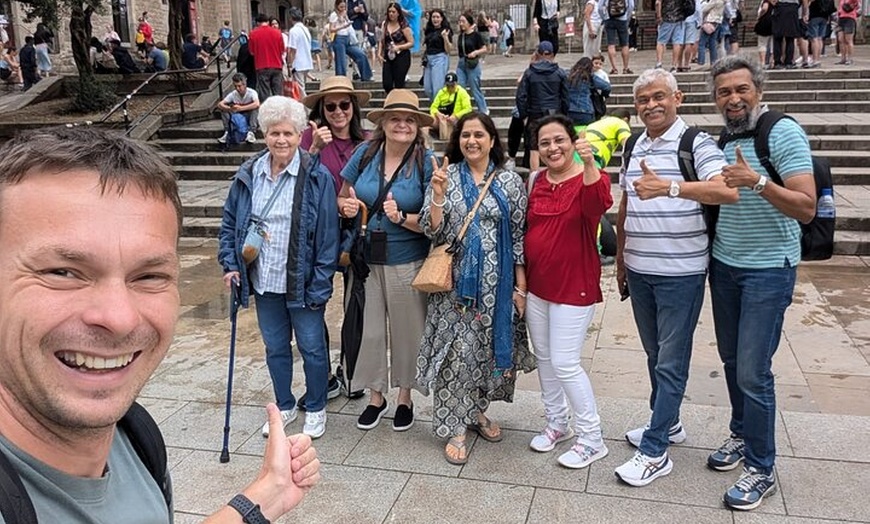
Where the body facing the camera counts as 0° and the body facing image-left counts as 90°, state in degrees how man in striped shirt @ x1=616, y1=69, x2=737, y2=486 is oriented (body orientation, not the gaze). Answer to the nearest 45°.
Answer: approximately 45°

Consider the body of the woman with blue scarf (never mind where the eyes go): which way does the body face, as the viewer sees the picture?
toward the camera

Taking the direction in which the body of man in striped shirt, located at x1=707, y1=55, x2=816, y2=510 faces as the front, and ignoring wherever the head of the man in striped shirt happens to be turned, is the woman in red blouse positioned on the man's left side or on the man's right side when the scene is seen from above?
on the man's right side

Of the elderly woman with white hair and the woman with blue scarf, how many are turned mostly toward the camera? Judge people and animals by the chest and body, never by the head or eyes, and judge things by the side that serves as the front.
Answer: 2

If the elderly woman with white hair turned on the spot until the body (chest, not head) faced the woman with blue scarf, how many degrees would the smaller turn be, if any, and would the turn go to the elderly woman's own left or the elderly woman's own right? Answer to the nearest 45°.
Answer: approximately 45° to the elderly woman's own left

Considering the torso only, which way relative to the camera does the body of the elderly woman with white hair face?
toward the camera

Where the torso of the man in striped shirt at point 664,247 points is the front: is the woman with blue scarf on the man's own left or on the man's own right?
on the man's own right
